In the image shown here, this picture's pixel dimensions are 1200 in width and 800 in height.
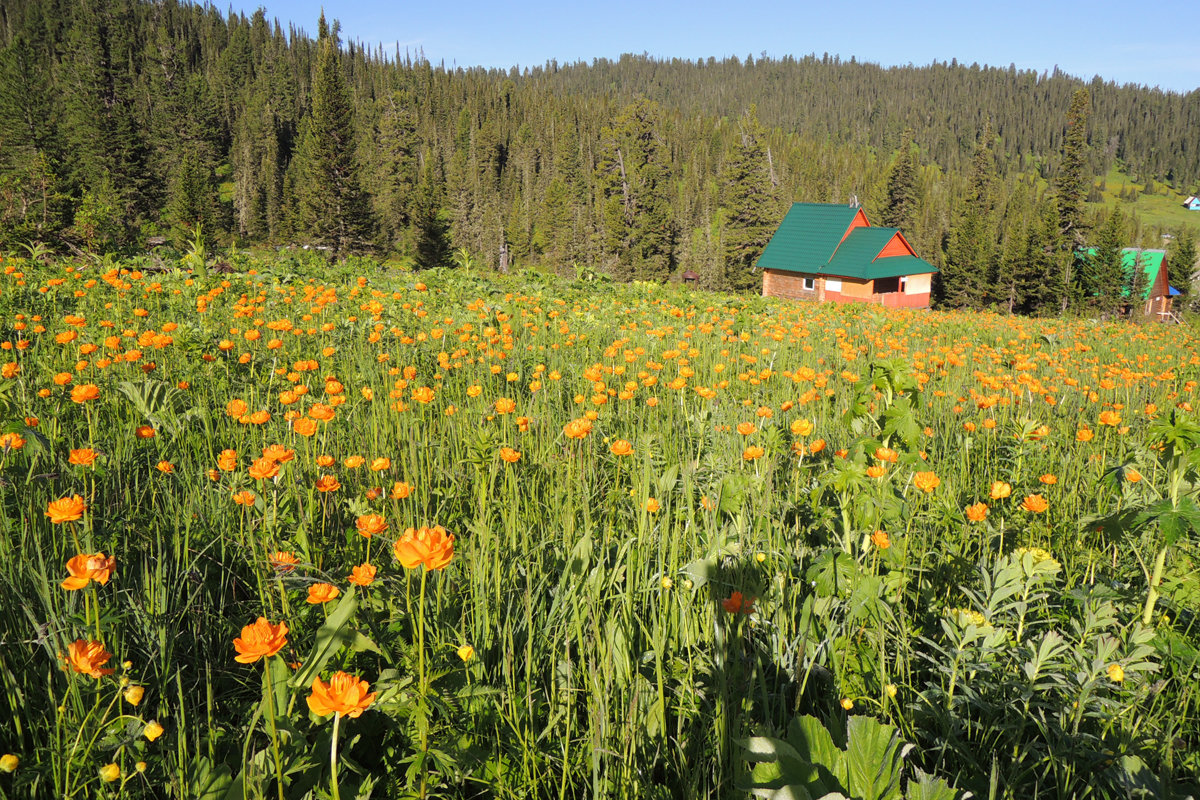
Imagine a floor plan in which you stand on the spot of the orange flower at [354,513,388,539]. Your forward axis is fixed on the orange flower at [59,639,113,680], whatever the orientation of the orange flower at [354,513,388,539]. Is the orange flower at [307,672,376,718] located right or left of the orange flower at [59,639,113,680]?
left

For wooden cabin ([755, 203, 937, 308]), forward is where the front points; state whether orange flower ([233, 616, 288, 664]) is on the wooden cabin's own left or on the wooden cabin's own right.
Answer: on the wooden cabin's own right

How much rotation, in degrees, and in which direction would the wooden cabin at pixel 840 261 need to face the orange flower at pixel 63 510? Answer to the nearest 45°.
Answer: approximately 45° to its right

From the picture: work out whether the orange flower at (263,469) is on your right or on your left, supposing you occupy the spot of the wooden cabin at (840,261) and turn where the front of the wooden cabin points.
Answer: on your right

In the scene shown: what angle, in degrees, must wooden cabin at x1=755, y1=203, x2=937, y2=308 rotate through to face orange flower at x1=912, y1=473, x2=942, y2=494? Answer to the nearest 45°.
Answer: approximately 45° to its right

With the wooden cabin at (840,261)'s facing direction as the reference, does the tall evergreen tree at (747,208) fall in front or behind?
behind

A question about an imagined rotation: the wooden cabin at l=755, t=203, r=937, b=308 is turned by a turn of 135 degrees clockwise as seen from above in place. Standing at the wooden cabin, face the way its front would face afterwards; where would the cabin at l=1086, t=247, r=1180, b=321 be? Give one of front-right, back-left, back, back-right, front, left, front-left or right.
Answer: back-right

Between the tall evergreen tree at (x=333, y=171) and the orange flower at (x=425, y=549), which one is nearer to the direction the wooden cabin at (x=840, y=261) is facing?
the orange flower

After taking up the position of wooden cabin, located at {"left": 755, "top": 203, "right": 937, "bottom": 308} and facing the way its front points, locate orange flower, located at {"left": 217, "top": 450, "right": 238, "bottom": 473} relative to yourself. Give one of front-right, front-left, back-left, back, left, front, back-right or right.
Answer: front-right

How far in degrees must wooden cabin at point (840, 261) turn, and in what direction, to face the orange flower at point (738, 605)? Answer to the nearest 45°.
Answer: approximately 45° to its right

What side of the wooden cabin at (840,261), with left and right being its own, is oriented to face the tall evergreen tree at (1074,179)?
left

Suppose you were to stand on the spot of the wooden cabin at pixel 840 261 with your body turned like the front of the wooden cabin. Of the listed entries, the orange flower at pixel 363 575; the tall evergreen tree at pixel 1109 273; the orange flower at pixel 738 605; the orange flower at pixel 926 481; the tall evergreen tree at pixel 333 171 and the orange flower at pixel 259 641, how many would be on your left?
1

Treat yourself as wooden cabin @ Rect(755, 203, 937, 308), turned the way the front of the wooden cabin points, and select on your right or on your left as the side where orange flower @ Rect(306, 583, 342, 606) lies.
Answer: on your right

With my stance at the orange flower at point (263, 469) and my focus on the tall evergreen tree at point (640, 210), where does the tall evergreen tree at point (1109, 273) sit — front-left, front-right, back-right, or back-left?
front-right

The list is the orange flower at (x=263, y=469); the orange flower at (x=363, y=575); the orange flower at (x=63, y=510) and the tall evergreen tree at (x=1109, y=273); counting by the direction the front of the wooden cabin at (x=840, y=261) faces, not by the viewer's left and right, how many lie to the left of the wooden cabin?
1

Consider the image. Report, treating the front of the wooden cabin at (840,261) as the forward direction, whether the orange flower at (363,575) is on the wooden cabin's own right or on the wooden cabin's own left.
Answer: on the wooden cabin's own right

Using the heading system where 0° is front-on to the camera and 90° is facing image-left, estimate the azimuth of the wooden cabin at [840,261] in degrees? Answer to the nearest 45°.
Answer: approximately 315°
